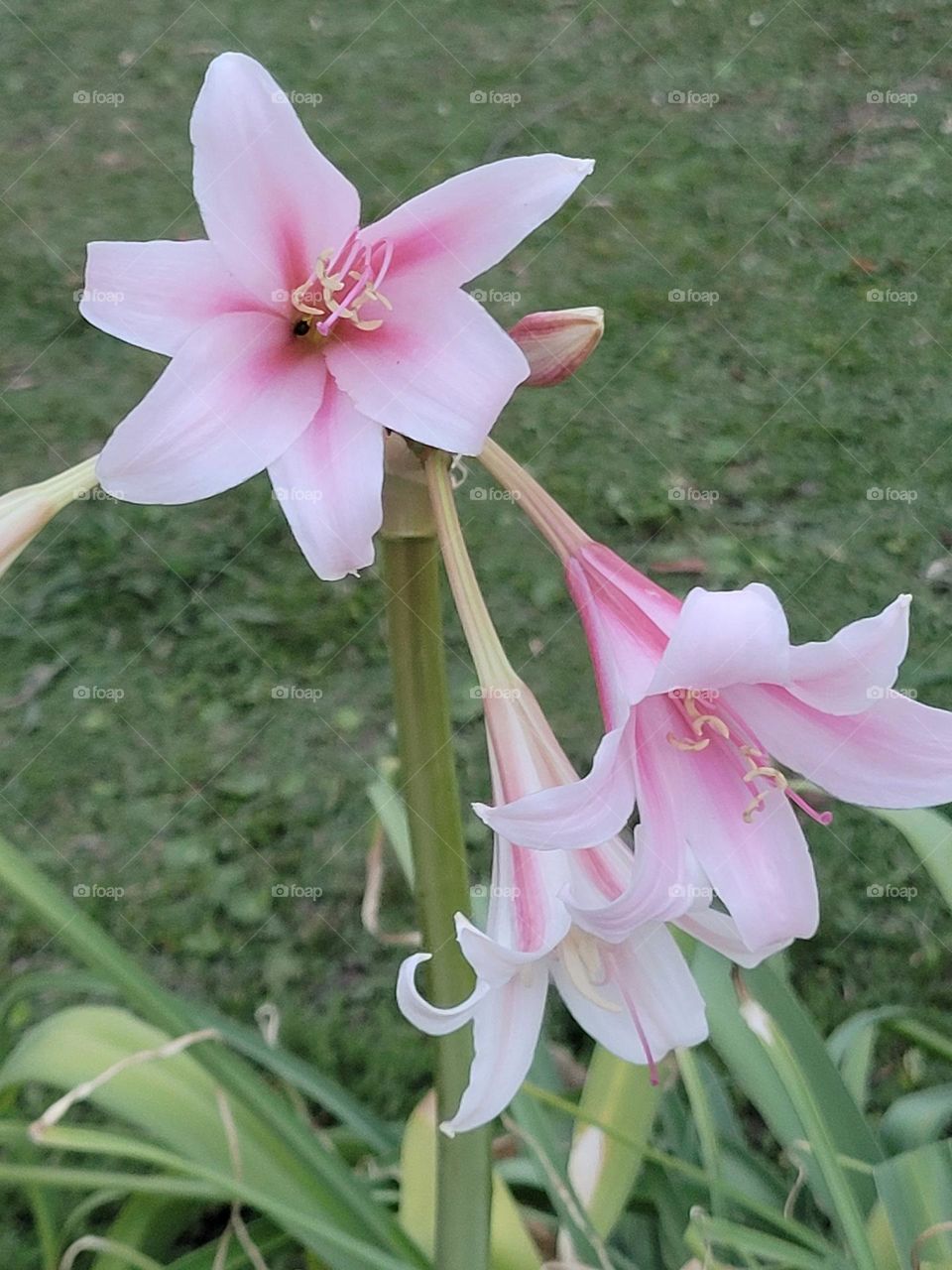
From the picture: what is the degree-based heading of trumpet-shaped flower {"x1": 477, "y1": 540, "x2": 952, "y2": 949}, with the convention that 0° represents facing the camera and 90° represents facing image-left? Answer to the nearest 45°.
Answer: approximately 315°
